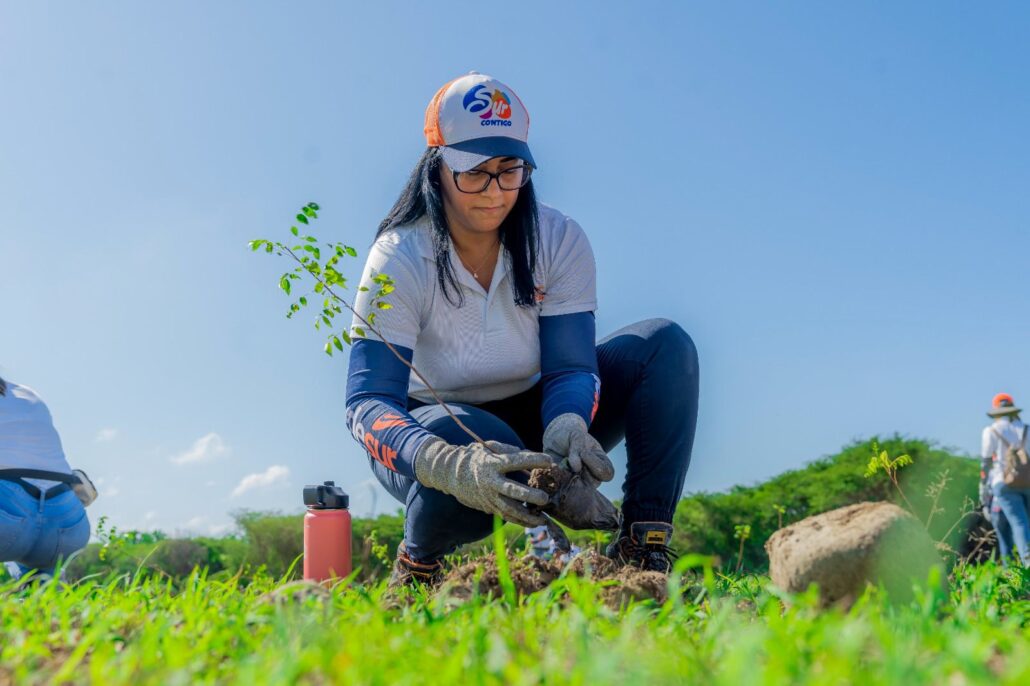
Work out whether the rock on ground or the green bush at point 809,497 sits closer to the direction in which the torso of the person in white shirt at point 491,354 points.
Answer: the rock on ground

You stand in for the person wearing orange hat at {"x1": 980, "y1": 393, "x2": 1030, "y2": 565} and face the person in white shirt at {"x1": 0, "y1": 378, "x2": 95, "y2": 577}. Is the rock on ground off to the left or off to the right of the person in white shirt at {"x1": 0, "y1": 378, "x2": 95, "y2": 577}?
left

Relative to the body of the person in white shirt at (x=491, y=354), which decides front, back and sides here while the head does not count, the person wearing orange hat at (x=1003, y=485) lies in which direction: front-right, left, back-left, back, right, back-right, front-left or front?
back-left

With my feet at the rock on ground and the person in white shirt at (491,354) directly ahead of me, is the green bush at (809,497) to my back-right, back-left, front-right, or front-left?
front-right

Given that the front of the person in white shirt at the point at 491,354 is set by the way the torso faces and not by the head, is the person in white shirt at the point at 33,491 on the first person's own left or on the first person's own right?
on the first person's own right

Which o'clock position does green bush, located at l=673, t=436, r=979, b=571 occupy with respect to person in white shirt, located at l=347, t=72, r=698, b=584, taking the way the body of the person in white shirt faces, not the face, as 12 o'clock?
The green bush is roughly at 7 o'clock from the person in white shirt.

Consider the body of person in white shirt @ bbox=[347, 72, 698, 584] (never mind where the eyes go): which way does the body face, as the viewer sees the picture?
toward the camera

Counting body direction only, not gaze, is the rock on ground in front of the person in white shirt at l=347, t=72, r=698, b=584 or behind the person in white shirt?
in front
